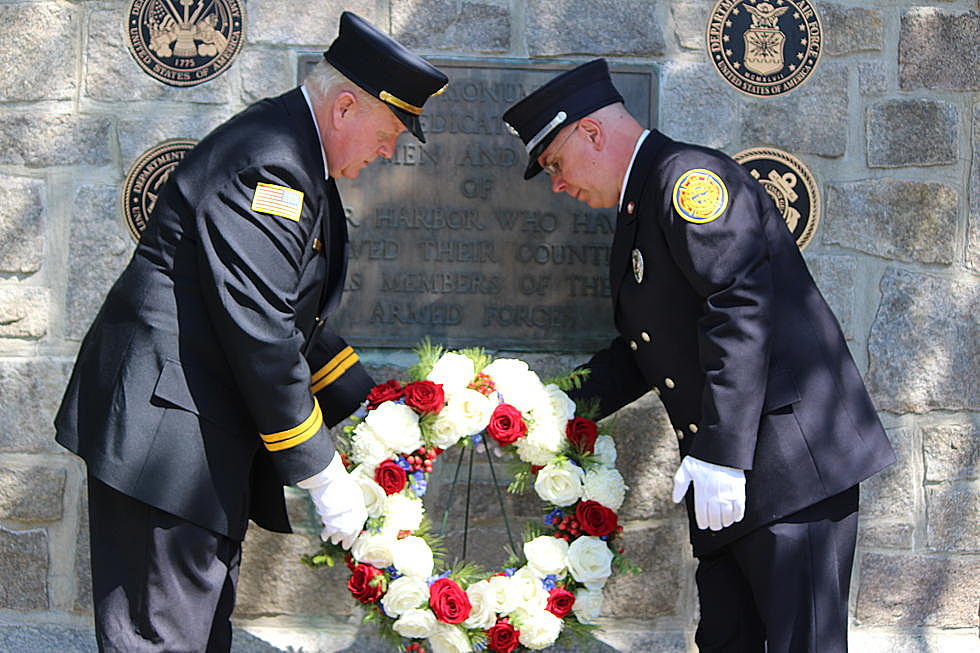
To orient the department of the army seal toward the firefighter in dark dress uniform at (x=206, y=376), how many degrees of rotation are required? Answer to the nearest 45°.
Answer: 0° — it already faces them

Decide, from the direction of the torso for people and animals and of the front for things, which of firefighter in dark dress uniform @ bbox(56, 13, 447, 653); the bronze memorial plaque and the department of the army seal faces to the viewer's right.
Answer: the firefighter in dark dress uniform

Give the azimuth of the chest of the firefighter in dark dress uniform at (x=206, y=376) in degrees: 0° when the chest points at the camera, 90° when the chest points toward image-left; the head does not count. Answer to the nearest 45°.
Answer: approximately 270°

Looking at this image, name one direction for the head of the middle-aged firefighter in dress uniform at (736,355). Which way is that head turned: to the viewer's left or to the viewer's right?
to the viewer's left

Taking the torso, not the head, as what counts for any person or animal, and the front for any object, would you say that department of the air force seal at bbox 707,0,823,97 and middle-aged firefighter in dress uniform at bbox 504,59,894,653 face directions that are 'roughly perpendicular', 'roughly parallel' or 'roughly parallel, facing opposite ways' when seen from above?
roughly perpendicular

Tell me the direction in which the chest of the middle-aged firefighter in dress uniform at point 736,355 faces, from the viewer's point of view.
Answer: to the viewer's left

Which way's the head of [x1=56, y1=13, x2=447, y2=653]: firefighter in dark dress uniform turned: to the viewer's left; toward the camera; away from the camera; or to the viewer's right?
to the viewer's right

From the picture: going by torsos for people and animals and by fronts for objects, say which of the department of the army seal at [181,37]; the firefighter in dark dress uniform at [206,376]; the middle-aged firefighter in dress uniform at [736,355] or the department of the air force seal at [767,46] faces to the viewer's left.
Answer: the middle-aged firefighter in dress uniform

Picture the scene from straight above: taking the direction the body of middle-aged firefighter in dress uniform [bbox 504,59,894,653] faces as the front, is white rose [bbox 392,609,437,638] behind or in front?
in front

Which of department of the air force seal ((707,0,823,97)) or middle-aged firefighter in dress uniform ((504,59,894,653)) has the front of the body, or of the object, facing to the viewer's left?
the middle-aged firefighter in dress uniform
